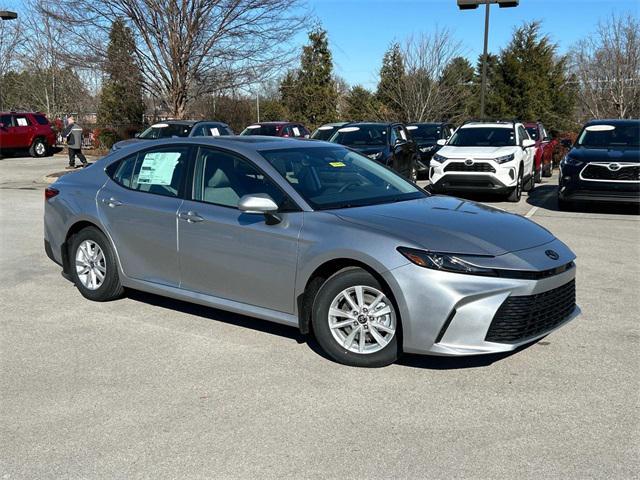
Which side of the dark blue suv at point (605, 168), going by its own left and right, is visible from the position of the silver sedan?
front

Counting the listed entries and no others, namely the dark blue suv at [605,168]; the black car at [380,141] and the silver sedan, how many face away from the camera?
0

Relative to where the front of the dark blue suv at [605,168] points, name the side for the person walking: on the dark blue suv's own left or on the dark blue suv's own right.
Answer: on the dark blue suv's own right

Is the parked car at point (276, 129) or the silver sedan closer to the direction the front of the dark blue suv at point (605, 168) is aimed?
the silver sedan

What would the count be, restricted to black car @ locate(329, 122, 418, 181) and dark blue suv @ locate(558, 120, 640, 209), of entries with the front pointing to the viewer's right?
0

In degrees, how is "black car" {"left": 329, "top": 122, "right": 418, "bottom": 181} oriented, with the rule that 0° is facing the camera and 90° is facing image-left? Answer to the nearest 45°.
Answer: approximately 45°

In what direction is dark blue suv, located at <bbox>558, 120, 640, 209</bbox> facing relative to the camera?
toward the camera

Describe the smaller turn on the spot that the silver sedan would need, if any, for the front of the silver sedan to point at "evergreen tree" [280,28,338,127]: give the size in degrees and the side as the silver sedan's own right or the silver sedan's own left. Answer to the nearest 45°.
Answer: approximately 135° to the silver sedan's own left

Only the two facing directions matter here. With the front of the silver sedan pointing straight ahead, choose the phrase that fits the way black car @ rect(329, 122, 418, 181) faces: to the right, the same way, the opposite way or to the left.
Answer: to the right

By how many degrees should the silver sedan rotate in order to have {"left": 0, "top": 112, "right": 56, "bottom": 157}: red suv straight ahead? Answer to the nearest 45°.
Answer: approximately 180°

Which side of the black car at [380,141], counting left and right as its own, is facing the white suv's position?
left

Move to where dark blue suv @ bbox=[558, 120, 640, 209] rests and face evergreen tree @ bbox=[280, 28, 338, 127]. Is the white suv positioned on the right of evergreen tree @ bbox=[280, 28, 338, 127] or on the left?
left
